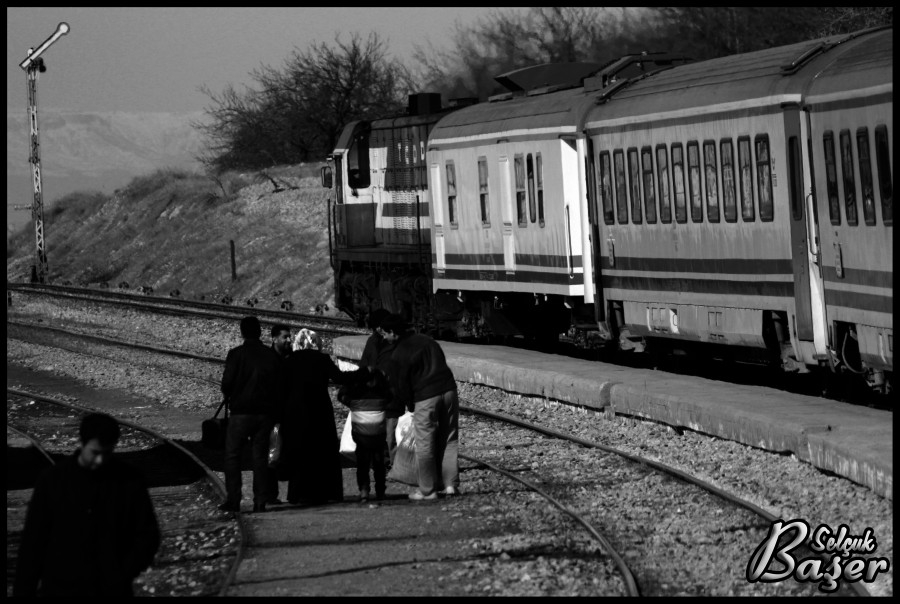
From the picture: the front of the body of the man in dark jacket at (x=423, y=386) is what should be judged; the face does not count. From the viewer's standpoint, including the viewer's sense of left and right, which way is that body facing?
facing to the left of the viewer

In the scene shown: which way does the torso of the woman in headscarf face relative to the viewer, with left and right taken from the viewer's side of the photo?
facing away from the viewer

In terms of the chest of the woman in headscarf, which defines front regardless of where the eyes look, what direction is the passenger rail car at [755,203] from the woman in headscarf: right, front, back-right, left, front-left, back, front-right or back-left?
front-right

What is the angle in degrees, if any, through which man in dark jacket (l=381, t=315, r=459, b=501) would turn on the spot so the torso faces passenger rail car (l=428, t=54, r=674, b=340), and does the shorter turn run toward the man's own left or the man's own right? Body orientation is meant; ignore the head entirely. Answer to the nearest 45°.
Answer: approximately 90° to the man's own right

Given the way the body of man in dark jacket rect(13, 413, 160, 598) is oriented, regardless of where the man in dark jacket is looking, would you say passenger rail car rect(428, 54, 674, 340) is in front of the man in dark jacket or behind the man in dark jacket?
behind

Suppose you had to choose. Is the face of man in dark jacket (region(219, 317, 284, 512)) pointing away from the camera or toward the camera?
away from the camera

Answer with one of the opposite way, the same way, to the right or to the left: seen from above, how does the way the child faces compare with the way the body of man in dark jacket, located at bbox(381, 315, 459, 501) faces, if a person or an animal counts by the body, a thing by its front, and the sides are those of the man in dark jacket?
to the right

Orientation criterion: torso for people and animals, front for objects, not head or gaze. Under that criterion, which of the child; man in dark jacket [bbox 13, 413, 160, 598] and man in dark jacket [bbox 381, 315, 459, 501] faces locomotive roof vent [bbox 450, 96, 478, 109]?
the child

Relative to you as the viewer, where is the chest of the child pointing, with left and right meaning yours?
facing away from the viewer

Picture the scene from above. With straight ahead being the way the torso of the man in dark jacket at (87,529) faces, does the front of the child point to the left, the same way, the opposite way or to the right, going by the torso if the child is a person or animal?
the opposite way

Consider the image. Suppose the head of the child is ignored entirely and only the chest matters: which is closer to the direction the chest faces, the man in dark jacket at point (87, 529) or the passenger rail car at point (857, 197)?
the passenger rail car
